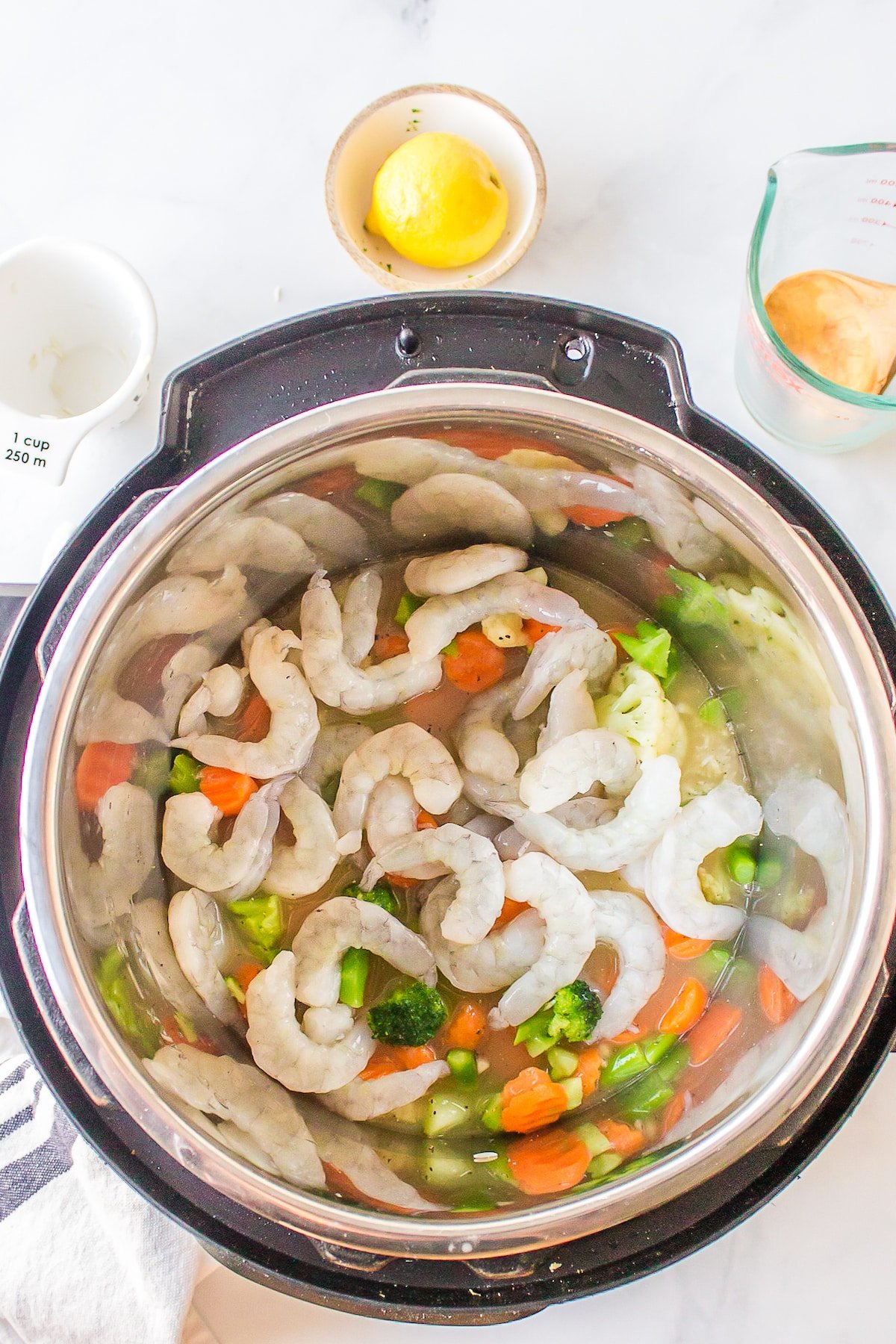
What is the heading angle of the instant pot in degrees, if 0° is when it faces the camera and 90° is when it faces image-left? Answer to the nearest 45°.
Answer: approximately 0°
